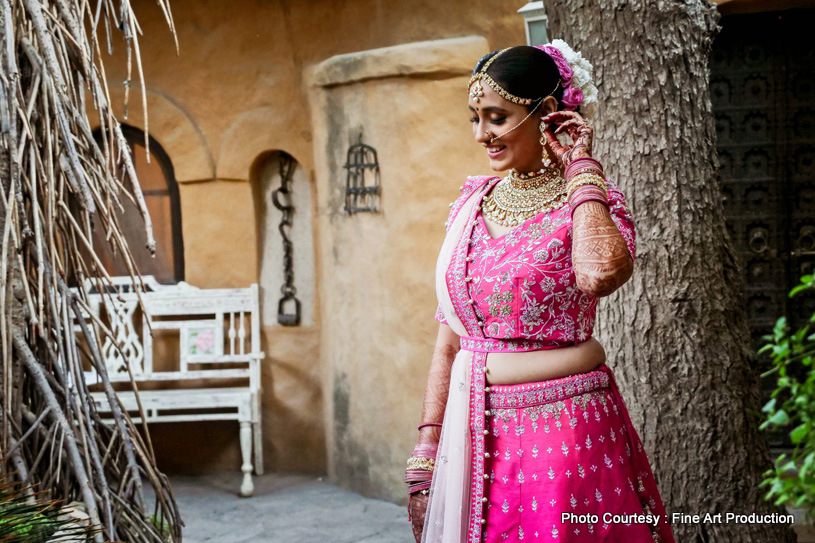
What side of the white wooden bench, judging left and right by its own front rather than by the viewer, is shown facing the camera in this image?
front

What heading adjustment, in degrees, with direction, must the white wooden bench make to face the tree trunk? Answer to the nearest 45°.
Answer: approximately 45° to its left

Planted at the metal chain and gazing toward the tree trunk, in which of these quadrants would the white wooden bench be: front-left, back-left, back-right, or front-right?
back-right

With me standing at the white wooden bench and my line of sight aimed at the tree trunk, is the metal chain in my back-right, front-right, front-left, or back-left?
front-left
